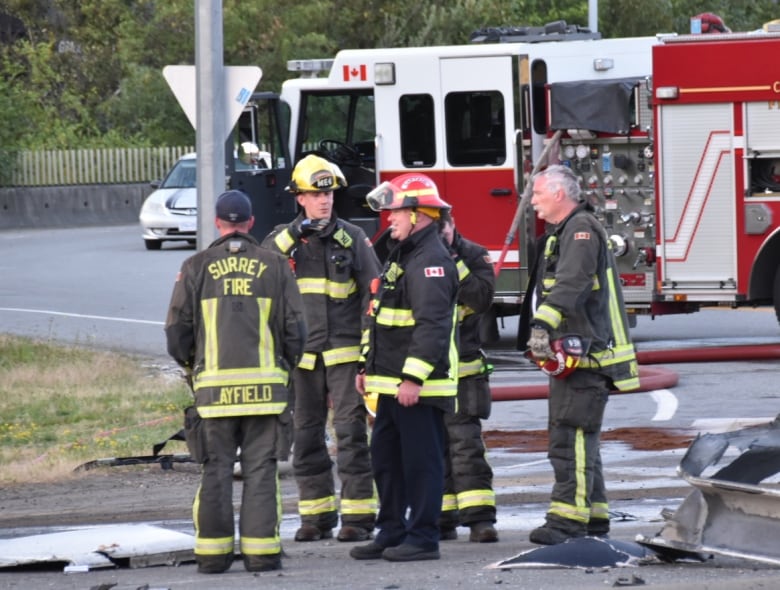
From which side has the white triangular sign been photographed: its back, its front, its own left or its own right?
back

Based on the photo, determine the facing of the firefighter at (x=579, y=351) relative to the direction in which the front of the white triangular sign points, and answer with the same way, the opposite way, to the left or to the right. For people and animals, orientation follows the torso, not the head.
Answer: to the left

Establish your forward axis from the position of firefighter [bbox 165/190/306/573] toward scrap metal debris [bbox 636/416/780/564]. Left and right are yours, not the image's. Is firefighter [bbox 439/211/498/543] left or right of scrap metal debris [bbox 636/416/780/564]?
left

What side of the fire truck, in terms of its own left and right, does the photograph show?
left

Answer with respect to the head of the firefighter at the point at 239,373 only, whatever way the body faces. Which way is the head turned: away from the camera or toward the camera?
away from the camera

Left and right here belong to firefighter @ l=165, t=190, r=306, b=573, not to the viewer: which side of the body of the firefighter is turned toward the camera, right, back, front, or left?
back

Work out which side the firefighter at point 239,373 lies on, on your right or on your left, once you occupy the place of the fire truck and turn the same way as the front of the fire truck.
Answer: on your left

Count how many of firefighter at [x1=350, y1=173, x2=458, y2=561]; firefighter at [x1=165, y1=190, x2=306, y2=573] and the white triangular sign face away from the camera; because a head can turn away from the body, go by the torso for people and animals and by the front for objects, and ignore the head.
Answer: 2

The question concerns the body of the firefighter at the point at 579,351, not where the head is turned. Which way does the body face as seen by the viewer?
to the viewer's left

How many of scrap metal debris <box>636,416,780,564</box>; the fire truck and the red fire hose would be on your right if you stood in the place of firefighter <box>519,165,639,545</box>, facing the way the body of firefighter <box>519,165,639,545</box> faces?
2
